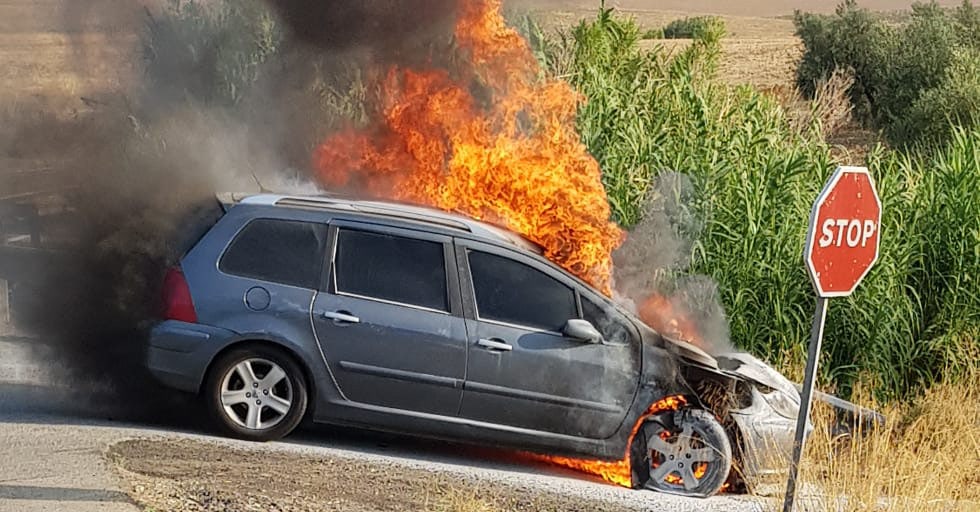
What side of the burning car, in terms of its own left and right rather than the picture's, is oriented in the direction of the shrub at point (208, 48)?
left

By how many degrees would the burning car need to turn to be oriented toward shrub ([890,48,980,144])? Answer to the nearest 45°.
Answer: approximately 45° to its left

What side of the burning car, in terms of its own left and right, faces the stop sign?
front

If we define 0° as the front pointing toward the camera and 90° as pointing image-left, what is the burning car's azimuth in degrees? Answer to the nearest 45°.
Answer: approximately 270°

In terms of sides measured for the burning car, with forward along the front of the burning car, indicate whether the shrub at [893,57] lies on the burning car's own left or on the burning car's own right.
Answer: on the burning car's own left

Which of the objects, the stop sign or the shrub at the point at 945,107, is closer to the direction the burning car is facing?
the stop sign

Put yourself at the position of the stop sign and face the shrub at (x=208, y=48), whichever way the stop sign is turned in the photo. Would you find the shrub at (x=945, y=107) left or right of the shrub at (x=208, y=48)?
right
